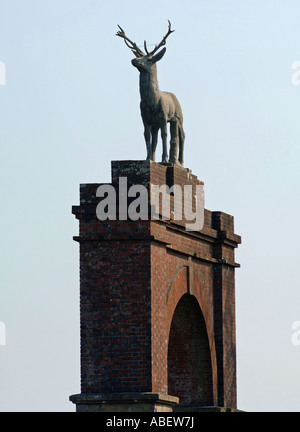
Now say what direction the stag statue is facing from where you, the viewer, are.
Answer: facing the viewer and to the left of the viewer
